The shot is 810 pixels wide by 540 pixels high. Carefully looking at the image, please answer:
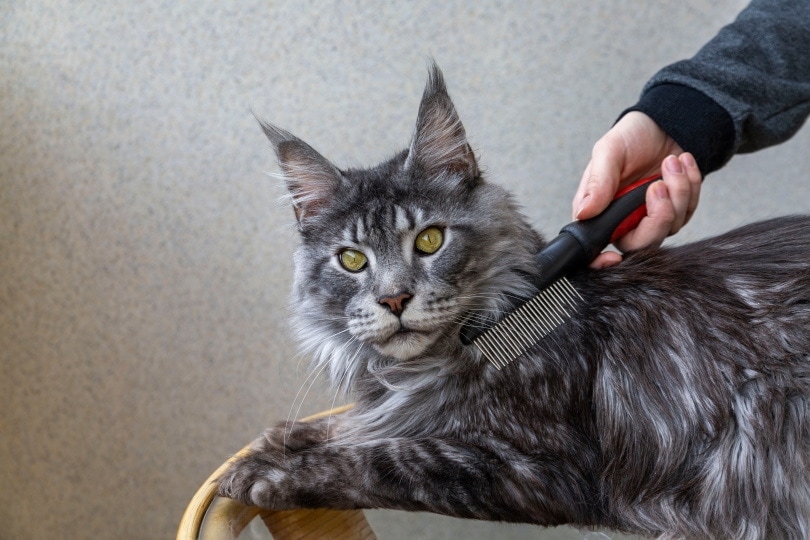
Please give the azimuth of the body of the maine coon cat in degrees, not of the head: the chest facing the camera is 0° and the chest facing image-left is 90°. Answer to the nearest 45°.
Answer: approximately 90°
